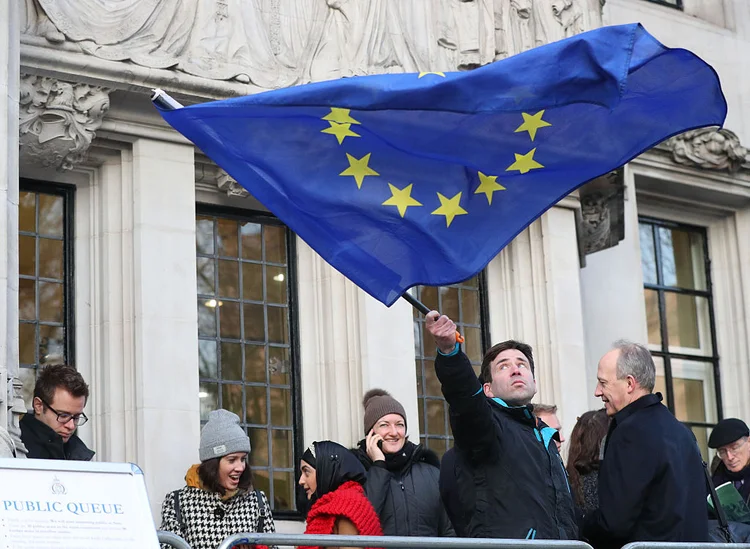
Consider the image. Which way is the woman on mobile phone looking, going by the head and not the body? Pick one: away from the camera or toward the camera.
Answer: toward the camera

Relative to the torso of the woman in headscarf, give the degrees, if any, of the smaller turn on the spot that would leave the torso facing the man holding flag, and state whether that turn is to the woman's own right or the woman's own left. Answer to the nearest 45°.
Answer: approximately 135° to the woman's own left

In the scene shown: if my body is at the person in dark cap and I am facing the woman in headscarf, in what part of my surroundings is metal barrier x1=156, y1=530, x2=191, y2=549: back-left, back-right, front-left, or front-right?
front-left

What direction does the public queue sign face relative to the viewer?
toward the camera

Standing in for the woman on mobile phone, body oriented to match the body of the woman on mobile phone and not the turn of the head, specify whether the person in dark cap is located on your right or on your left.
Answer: on your left

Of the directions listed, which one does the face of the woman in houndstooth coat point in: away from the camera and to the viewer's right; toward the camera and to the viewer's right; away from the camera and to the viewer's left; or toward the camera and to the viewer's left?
toward the camera and to the viewer's right

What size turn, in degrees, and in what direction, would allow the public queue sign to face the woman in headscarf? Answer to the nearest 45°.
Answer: approximately 135° to its left
